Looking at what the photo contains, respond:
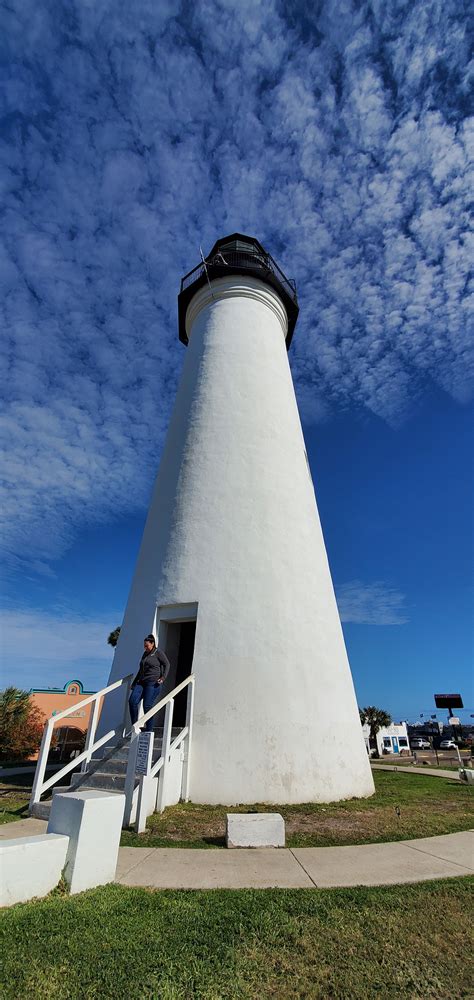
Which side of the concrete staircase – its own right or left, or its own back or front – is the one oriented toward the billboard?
back

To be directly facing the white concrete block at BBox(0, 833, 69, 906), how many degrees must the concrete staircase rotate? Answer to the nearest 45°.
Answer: approximately 45° to its left

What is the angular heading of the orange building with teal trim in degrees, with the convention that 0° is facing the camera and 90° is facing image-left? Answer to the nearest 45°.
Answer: approximately 0°

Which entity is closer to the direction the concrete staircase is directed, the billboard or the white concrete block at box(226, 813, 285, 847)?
the white concrete block

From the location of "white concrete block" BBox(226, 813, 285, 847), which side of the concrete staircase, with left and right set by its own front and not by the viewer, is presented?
left

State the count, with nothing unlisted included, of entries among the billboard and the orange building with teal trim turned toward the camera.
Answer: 2

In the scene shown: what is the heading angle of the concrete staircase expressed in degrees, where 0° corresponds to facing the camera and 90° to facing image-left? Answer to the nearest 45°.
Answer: approximately 45°

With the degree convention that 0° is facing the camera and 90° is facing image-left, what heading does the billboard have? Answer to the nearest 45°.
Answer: approximately 0°
